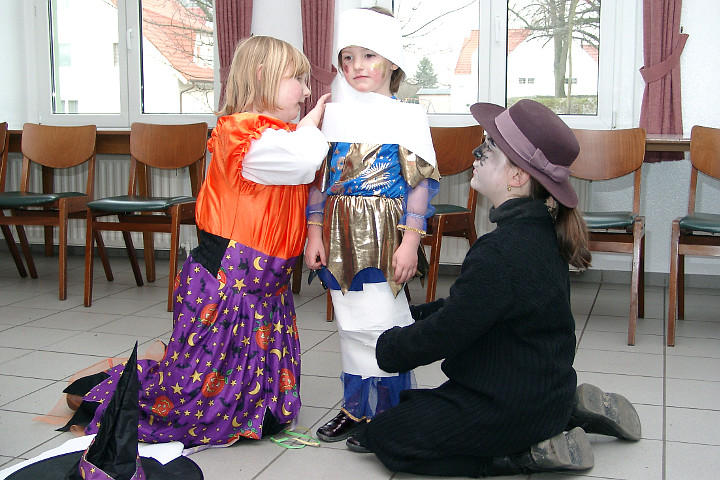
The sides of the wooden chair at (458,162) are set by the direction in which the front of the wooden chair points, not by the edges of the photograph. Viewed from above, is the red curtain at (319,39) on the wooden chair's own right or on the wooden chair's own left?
on the wooden chair's own right

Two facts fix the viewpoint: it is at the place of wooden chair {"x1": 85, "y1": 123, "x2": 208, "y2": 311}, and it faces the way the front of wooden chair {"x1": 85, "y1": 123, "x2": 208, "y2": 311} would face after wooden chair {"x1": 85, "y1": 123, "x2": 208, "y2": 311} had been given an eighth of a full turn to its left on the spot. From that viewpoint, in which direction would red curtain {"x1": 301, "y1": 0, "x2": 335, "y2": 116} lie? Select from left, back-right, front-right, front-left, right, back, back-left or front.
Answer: left

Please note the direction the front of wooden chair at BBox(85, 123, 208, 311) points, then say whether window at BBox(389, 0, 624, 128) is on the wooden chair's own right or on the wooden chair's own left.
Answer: on the wooden chair's own left

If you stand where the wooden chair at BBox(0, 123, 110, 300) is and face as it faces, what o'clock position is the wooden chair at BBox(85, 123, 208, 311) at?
the wooden chair at BBox(85, 123, 208, 311) is roughly at 9 o'clock from the wooden chair at BBox(0, 123, 110, 300).

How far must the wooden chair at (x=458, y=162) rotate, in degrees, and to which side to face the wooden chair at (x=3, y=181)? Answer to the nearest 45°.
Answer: approximately 45° to its right

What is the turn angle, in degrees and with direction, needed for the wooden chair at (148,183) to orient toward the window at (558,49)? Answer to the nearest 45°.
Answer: approximately 135° to its left
